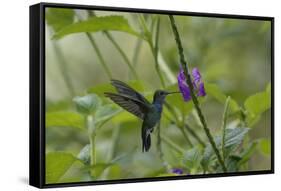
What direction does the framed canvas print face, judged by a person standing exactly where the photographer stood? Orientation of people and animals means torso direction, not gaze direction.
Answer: facing the viewer and to the right of the viewer
